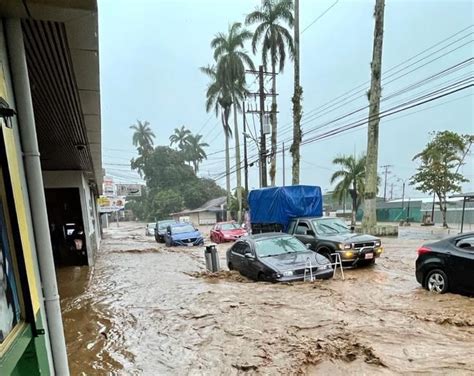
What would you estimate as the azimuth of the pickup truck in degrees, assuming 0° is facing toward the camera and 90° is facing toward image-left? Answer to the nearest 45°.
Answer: approximately 315°

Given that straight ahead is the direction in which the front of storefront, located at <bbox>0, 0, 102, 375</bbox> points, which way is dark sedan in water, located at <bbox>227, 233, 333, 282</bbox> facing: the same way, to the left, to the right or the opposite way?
to the right

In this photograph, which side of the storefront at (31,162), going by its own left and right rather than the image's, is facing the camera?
right
